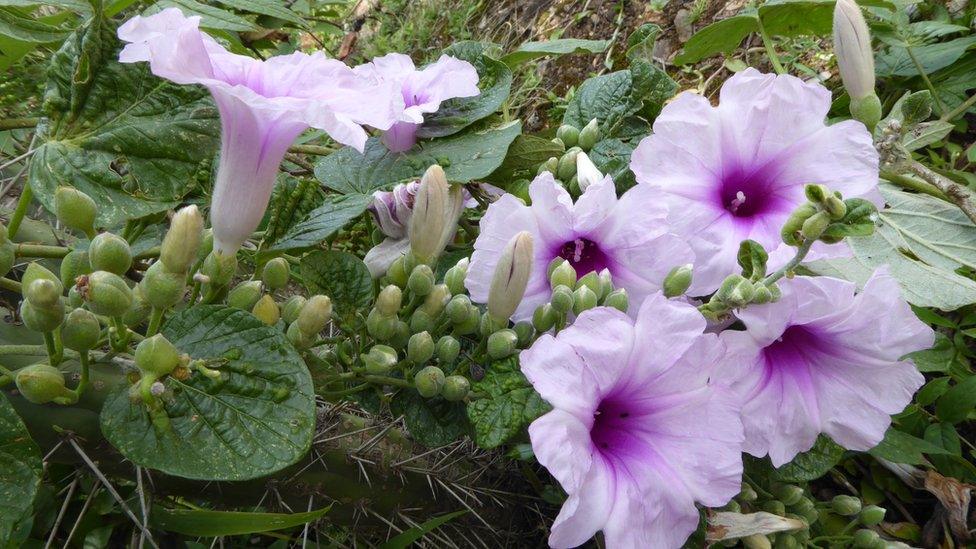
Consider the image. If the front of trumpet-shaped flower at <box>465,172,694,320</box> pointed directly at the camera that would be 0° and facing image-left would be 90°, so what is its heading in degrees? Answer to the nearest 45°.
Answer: approximately 0°
